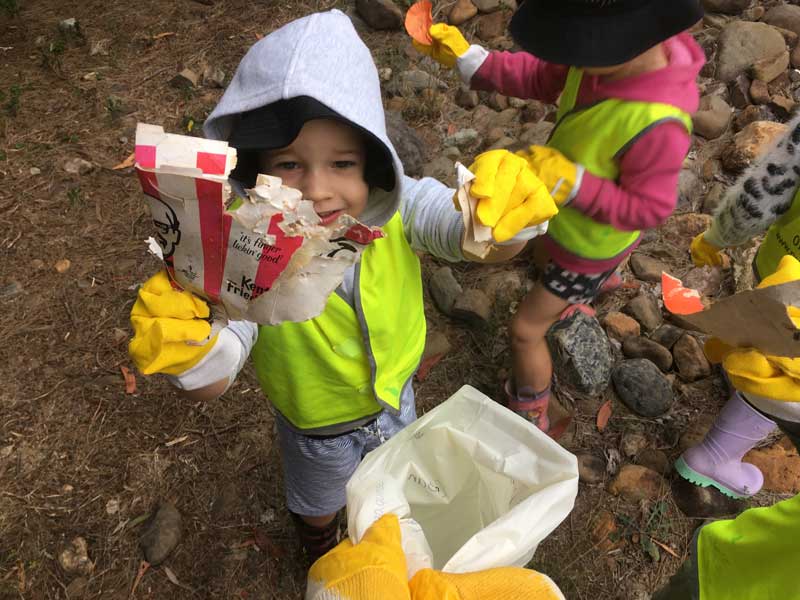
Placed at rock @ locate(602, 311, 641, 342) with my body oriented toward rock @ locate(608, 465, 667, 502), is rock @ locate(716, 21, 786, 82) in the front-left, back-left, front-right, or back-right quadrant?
back-left

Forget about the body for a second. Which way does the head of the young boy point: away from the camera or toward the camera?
toward the camera

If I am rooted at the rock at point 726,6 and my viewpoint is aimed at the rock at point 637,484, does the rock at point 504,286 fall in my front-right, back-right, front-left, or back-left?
front-right

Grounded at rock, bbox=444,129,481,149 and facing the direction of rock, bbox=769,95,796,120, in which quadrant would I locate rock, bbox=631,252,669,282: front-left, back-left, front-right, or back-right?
front-right

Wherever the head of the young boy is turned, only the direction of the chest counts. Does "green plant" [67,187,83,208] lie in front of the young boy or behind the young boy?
behind

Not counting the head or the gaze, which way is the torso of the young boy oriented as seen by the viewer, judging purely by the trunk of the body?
toward the camera

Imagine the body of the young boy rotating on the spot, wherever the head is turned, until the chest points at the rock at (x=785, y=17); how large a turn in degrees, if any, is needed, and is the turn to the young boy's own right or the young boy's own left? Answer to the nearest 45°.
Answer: approximately 135° to the young boy's own left
